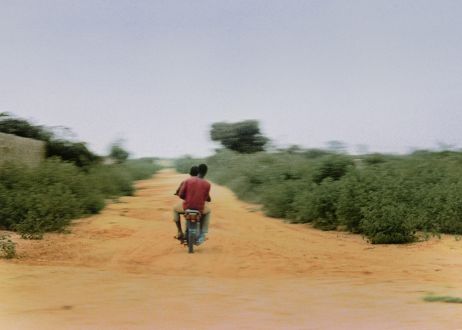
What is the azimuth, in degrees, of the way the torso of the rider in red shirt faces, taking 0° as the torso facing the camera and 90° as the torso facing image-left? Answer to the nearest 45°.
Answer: approximately 180°

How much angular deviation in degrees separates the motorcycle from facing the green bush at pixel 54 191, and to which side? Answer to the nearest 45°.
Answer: approximately 45° to its left

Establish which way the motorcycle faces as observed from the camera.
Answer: facing away from the viewer

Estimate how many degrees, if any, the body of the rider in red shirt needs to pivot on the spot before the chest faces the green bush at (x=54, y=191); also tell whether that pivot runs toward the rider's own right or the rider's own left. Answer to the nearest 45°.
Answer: approximately 45° to the rider's own left
